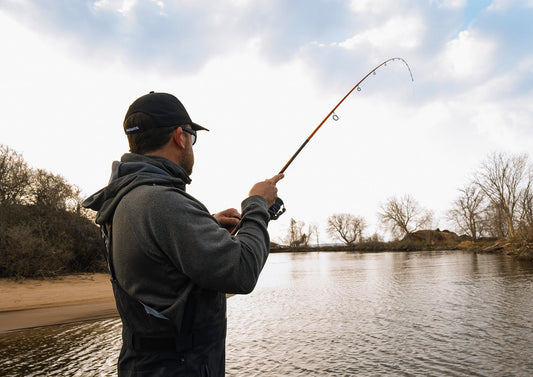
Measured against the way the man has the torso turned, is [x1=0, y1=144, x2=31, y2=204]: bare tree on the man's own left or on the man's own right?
on the man's own left

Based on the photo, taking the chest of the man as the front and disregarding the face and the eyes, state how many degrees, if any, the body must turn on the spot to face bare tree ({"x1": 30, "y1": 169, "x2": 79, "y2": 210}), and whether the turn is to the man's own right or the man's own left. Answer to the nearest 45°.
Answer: approximately 45° to the man's own left

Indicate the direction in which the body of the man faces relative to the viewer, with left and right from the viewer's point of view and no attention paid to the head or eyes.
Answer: facing away from the viewer and to the right of the viewer
